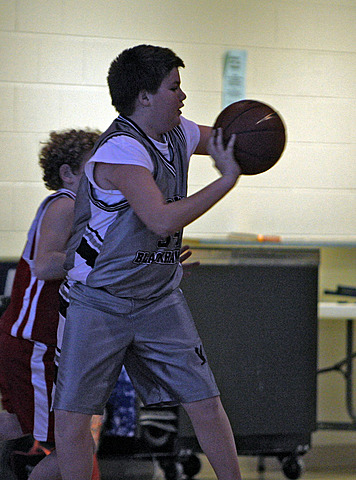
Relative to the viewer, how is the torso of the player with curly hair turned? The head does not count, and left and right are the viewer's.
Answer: facing to the right of the viewer

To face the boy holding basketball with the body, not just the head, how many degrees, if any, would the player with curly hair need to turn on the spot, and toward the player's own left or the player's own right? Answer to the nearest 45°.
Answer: approximately 45° to the player's own right

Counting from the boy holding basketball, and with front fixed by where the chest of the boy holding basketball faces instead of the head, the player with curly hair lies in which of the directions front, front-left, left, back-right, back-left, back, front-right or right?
back

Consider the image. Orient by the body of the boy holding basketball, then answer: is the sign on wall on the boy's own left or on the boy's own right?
on the boy's own left

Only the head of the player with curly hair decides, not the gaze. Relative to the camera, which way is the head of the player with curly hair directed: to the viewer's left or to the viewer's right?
to the viewer's right

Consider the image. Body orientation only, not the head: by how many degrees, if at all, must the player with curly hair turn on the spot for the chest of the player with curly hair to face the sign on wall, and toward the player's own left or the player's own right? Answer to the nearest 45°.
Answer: approximately 45° to the player's own left

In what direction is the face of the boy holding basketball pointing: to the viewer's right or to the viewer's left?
to the viewer's right

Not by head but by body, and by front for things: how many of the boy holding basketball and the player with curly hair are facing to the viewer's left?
0
